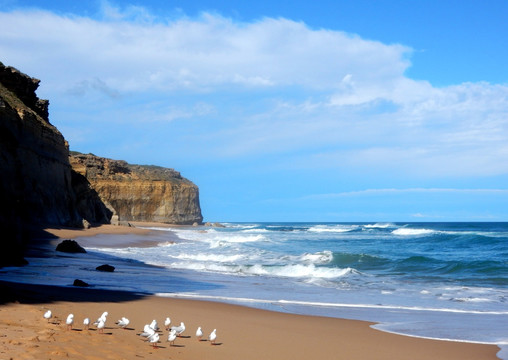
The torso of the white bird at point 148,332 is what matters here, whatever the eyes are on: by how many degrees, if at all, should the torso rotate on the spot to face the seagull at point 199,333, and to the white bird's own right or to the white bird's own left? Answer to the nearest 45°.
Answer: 0° — it already faces it

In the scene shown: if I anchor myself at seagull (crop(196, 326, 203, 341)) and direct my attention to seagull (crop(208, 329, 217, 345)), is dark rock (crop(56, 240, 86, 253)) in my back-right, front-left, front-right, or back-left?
back-left

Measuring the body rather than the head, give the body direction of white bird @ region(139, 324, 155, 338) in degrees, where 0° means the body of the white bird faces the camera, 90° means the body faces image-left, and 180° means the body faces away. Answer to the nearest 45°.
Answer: approximately 270°

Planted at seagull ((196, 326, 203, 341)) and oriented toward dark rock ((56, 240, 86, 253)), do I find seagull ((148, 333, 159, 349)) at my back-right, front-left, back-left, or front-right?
back-left

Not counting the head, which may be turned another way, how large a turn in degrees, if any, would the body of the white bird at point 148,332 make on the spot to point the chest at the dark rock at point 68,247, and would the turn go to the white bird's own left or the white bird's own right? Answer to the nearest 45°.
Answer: approximately 90° to the white bird's own left
